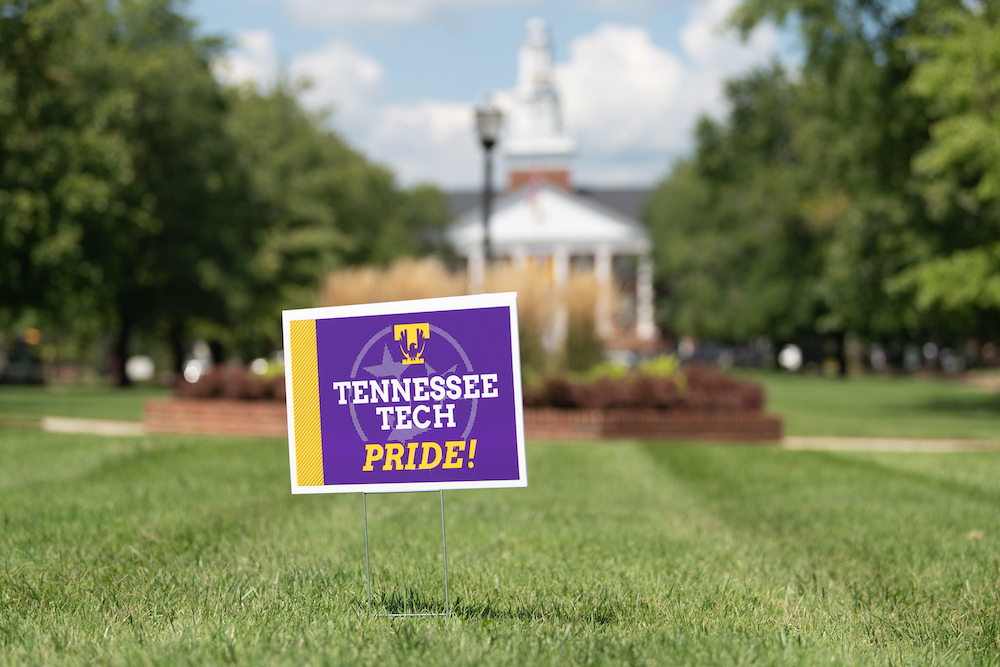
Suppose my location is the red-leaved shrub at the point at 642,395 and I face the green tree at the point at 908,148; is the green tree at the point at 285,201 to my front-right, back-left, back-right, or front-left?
front-left

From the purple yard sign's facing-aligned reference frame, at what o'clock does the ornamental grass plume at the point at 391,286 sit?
The ornamental grass plume is roughly at 6 o'clock from the purple yard sign.

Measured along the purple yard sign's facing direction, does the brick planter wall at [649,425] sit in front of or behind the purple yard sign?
behind

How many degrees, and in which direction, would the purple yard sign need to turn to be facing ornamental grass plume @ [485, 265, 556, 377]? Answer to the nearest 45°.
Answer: approximately 180°

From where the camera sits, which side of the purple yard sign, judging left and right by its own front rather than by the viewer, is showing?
front

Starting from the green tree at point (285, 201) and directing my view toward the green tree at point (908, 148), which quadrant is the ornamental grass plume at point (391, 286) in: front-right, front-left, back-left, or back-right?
front-right

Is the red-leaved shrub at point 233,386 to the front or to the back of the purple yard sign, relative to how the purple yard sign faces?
to the back

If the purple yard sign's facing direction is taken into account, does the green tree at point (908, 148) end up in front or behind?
behind

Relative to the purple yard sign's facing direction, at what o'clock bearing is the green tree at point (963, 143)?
The green tree is roughly at 7 o'clock from the purple yard sign.

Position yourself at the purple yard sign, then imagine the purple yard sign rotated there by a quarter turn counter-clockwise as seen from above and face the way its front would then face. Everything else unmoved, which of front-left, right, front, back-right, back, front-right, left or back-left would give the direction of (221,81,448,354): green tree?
left

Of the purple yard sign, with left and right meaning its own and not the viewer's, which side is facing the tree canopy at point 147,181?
back

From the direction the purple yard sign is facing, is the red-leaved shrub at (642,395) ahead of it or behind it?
behind
